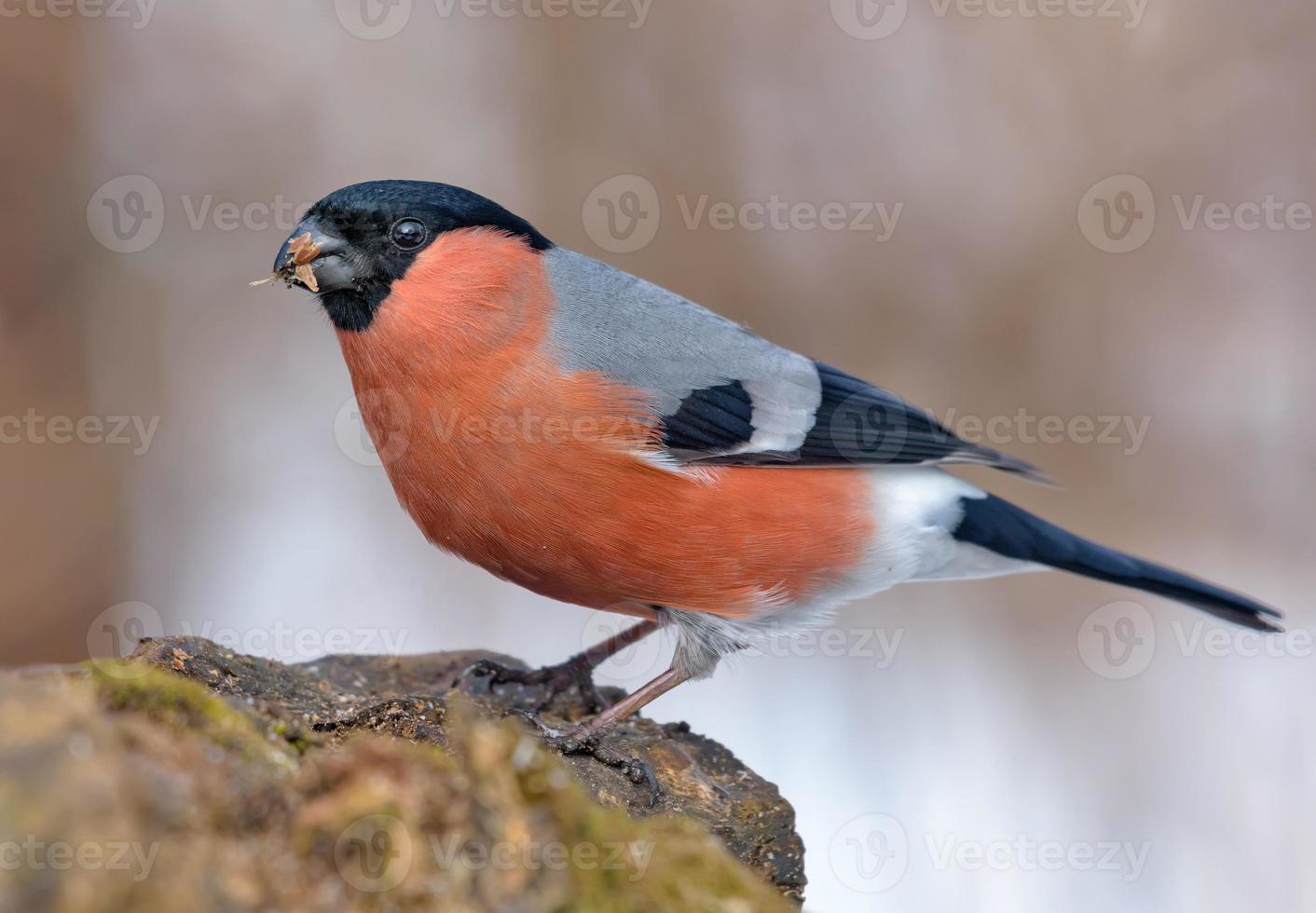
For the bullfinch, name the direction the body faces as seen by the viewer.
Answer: to the viewer's left
